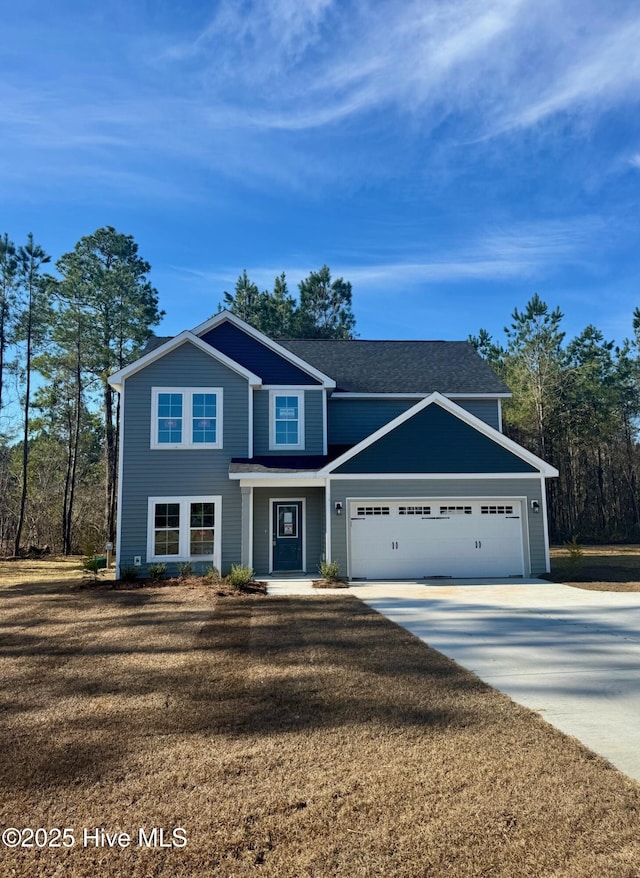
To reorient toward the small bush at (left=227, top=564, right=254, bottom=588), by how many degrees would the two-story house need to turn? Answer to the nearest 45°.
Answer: approximately 45° to its right

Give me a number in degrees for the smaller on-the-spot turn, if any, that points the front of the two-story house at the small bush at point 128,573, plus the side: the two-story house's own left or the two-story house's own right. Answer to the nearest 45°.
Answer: approximately 90° to the two-story house's own right

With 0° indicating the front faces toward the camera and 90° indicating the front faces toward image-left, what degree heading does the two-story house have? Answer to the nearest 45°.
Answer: approximately 0°
